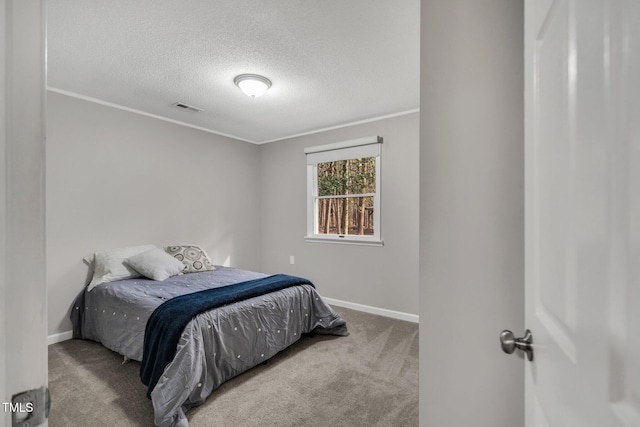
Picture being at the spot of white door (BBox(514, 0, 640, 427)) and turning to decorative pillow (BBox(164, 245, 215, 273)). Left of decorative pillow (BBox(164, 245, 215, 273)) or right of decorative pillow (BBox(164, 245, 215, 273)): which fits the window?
right

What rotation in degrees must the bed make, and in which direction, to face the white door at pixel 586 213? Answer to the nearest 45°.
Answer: approximately 45° to its right

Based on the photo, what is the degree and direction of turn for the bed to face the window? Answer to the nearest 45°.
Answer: approximately 90° to its left

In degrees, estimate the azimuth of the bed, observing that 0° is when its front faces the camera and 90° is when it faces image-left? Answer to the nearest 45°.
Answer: approximately 315°
